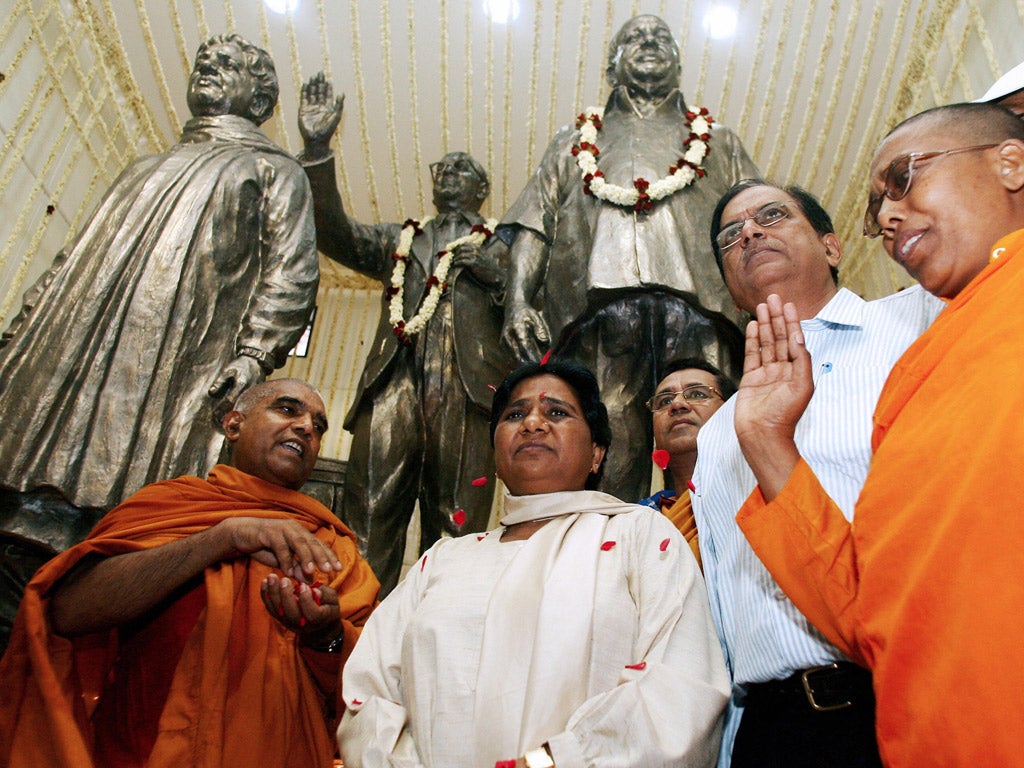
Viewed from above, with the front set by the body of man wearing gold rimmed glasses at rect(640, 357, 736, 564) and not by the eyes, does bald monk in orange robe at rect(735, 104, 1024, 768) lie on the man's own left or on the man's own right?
on the man's own left

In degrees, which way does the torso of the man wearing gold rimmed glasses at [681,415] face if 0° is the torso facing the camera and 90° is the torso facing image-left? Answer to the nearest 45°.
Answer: approximately 45°

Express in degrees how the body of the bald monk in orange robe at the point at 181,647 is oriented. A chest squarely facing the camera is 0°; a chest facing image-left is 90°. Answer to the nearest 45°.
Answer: approximately 315°

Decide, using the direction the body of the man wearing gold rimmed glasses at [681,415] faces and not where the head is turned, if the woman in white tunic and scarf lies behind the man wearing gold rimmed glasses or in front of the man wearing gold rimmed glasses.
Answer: in front

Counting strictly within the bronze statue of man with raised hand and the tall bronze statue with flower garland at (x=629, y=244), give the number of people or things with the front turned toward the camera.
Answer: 2

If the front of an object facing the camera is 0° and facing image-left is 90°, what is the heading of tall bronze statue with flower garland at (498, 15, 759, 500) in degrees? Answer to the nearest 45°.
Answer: approximately 0°

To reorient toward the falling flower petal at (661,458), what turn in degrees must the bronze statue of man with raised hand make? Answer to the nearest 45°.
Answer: approximately 45° to its left

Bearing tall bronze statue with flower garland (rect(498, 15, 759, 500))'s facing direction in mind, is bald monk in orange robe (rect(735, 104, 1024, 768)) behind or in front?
in front
